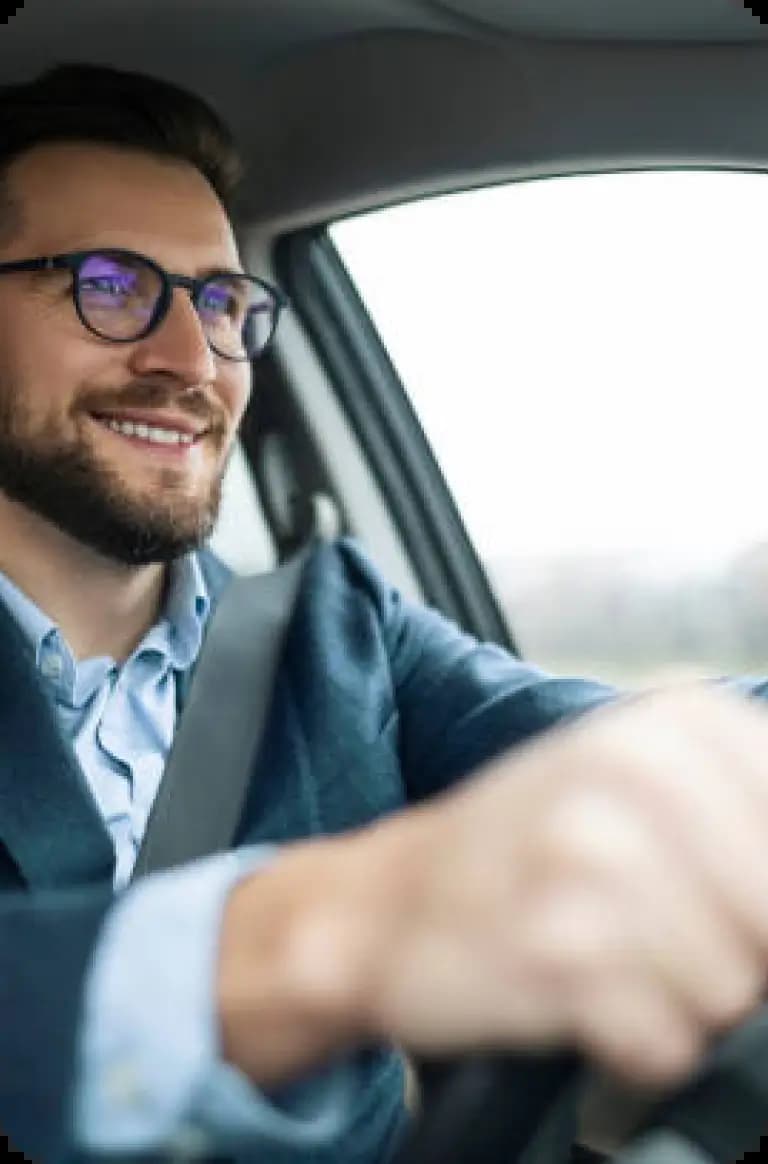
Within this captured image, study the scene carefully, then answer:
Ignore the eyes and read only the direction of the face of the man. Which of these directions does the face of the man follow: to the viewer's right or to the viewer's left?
to the viewer's right
